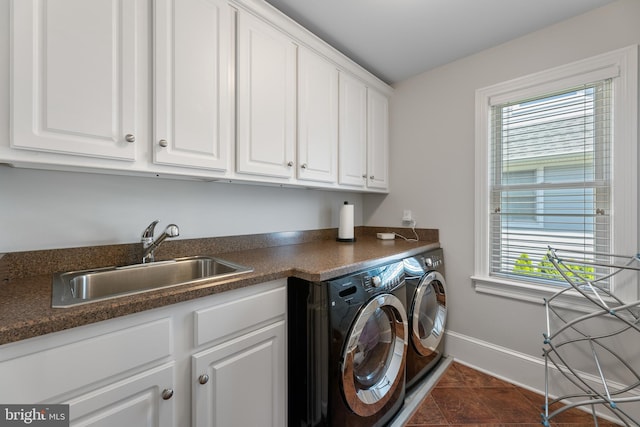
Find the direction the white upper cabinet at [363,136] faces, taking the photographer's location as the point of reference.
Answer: facing the viewer and to the right of the viewer

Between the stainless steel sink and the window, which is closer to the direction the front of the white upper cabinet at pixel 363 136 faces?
the window

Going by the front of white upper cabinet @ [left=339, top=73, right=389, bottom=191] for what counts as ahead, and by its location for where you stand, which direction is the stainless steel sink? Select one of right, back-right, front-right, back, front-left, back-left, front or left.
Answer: right

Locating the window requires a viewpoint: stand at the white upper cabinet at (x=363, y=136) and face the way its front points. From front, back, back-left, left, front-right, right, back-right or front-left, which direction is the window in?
front-left

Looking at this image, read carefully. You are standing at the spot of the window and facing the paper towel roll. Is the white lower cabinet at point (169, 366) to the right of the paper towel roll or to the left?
left

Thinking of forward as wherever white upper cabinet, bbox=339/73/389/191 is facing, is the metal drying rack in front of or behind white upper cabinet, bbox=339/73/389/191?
in front
